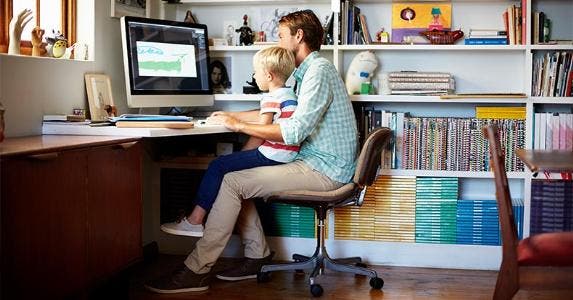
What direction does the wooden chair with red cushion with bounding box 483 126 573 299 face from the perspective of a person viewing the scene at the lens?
facing to the right of the viewer

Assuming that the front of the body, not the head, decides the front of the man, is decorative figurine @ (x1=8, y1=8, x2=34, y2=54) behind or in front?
in front

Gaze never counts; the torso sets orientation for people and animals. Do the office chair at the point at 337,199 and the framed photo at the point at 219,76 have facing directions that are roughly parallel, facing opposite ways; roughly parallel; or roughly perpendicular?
roughly perpendicular

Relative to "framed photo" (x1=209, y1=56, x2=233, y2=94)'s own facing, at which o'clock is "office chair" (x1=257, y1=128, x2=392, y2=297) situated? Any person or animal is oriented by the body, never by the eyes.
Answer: The office chair is roughly at 11 o'clock from the framed photo.

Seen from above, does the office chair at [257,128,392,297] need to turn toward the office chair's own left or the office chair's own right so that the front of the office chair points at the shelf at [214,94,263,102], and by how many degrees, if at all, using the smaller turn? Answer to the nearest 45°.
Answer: approximately 45° to the office chair's own right

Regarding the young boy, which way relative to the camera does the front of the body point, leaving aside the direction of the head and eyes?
to the viewer's left

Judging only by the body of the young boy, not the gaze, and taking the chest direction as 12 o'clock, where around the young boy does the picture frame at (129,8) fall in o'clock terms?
The picture frame is roughly at 1 o'clock from the young boy.

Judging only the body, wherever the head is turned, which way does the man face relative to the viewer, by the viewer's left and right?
facing to the left of the viewer

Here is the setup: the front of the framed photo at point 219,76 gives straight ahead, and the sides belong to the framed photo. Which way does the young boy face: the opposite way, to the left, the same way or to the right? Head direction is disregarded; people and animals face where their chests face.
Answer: to the right

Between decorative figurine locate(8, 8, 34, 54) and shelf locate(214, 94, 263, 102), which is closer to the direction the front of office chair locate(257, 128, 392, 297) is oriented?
the decorative figurine

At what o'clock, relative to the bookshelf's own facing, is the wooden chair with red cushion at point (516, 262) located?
The wooden chair with red cushion is roughly at 12 o'clock from the bookshelf.

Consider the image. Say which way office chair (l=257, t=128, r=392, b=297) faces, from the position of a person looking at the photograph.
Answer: facing to the left of the viewer

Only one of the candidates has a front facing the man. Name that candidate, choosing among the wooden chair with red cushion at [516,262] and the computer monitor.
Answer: the computer monitor

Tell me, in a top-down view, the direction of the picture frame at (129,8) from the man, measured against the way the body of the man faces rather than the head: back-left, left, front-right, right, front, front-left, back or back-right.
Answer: front-right

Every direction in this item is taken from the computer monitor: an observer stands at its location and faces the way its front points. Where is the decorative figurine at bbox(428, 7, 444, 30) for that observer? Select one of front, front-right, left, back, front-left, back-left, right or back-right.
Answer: front-left
